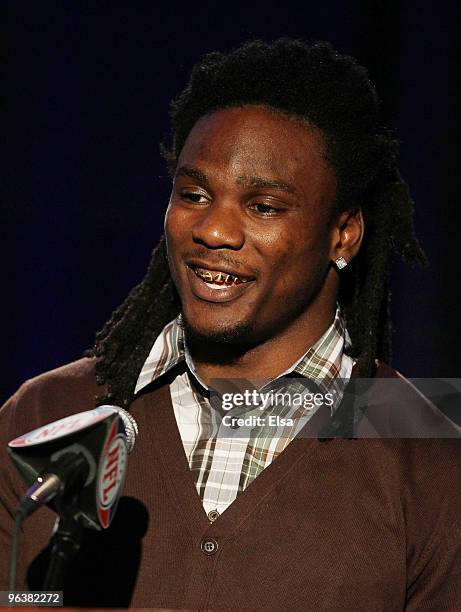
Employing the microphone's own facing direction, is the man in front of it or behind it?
in front

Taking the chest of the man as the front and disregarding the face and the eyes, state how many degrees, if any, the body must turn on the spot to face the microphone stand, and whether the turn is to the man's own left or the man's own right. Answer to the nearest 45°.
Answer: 0° — they already face it

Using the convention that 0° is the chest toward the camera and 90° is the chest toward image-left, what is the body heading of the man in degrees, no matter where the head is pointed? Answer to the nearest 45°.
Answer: approximately 45°

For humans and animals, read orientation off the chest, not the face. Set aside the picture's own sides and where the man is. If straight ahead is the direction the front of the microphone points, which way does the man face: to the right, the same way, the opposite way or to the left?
the opposite way

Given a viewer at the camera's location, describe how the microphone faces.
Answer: facing away from the viewer and to the right of the viewer

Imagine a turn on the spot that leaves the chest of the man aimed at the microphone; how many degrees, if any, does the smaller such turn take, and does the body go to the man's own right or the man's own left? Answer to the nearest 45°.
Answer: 0° — they already face it
